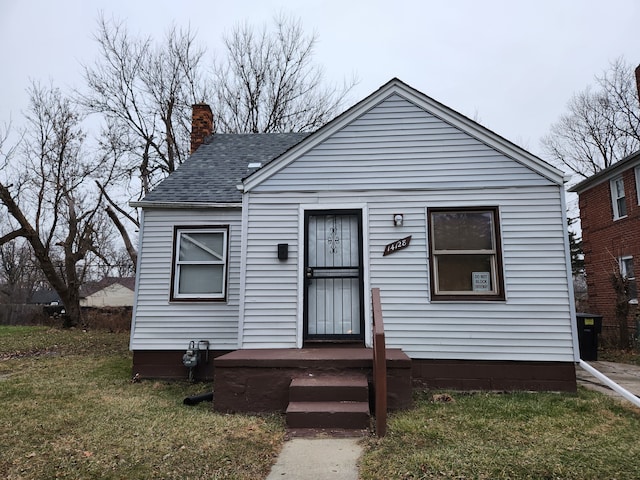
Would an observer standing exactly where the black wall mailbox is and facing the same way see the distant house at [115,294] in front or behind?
behind

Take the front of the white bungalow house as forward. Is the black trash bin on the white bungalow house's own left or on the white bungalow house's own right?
on the white bungalow house's own left

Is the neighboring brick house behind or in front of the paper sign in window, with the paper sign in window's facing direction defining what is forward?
behind

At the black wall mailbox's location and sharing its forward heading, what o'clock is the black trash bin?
The black trash bin is roughly at 8 o'clock from the black wall mailbox.

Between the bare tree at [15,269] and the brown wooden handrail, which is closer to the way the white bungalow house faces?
the brown wooden handrail

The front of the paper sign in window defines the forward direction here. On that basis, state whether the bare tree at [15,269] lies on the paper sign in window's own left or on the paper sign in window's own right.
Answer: on the paper sign in window's own right

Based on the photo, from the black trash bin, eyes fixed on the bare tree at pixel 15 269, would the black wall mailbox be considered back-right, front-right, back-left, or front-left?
front-left

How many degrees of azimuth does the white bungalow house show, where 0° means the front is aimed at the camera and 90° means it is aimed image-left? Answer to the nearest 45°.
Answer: approximately 0°

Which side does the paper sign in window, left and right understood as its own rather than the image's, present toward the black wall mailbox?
right

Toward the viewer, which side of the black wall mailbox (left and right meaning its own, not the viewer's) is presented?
front

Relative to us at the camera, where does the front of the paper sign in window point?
facing the viewer

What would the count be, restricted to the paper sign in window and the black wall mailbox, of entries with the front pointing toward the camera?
2

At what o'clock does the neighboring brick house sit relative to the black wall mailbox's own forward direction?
The neighboring brick house is roughly at 8 o'clock from the black wall mailbox.
